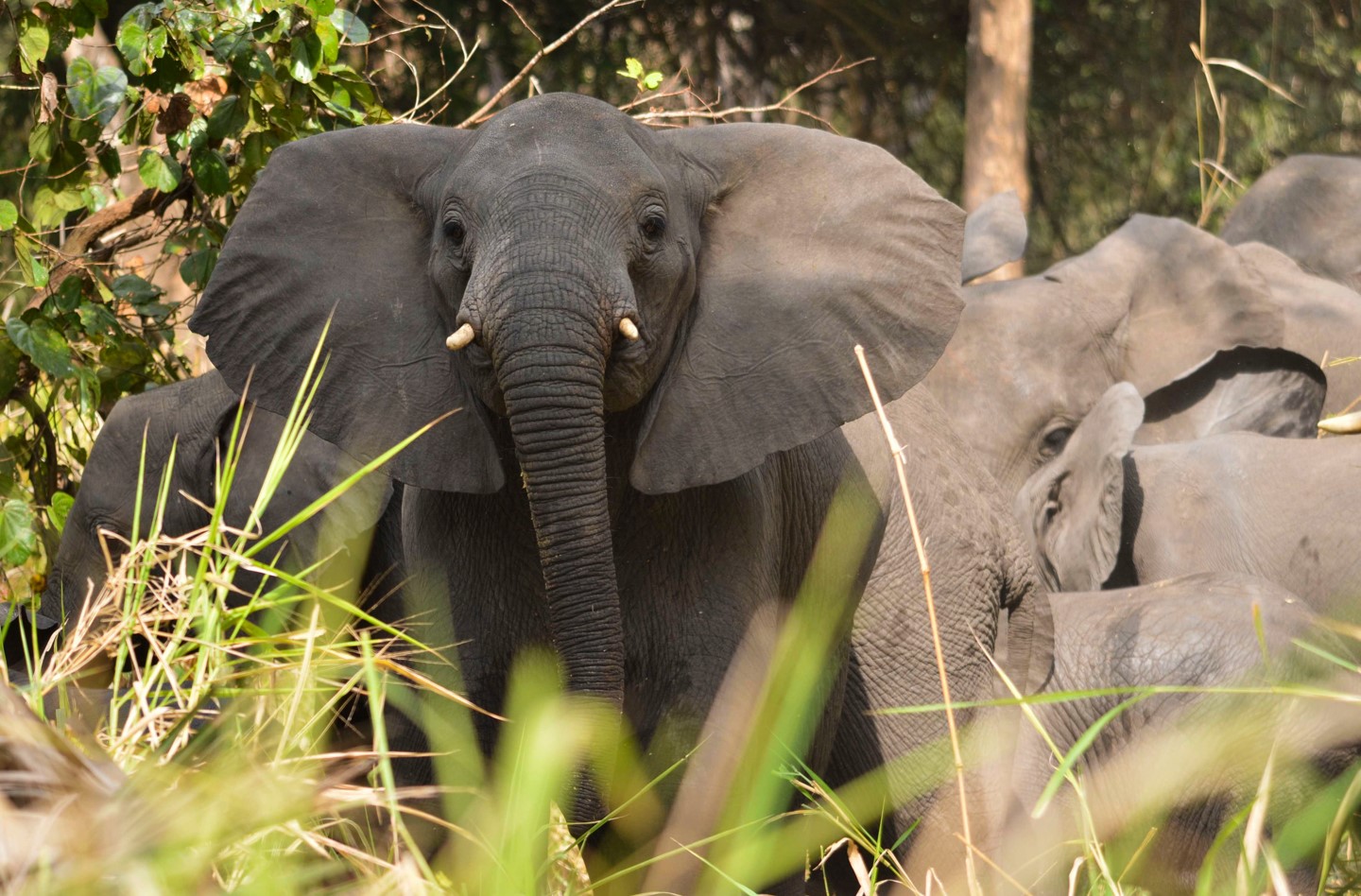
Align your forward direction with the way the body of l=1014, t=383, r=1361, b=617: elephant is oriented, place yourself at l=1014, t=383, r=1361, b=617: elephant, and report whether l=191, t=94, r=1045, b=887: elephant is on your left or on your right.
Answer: on your left

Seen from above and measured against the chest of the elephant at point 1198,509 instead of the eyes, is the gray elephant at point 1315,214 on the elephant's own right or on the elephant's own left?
on the elephant's own right

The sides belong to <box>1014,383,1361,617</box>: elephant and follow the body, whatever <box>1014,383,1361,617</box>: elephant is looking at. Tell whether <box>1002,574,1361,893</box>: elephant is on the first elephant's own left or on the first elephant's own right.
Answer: on the first elephant's own left

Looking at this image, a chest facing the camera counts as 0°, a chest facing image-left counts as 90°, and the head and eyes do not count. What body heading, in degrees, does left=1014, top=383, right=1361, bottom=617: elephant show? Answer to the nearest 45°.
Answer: approximately 90°

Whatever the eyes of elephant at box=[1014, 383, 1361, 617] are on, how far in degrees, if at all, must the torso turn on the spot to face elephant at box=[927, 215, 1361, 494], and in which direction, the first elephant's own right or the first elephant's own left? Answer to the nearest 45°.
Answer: approximately 90° to the first elephant's own right

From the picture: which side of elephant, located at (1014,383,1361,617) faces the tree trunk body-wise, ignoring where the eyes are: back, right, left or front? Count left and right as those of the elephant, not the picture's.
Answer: right
